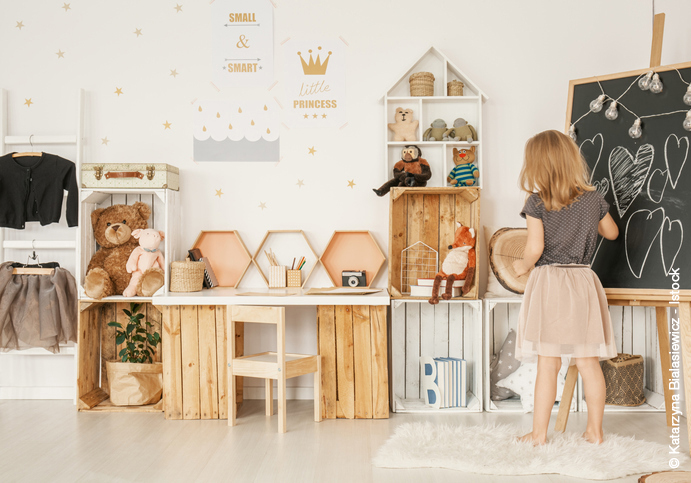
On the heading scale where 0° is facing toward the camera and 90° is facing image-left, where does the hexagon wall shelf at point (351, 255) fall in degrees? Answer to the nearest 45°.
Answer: approximately 0°

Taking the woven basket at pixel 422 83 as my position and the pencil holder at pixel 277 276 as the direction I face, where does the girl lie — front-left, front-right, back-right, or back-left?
back-left

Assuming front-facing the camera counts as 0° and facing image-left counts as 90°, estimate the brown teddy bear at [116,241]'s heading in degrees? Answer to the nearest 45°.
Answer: approximately 0°

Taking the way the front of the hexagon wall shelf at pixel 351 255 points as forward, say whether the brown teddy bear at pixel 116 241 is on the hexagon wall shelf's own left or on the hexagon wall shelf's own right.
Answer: on the hexagon wall shelf's own right

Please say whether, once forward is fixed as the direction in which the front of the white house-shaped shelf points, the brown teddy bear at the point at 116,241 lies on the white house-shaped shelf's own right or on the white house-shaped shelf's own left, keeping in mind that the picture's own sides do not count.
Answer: on the white house-shaped shelf's own right

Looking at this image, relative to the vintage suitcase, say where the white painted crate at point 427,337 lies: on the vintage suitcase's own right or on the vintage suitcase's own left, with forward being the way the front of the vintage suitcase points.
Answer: on the vintage suitcase's own left

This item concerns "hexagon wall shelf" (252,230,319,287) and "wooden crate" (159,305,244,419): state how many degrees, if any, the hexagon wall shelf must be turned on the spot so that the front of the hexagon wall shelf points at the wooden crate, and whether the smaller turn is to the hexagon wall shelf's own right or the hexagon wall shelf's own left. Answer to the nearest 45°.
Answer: approximately 45° to the hexagon wall shelf's own right

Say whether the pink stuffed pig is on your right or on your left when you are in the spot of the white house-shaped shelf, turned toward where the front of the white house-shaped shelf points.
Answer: on your right

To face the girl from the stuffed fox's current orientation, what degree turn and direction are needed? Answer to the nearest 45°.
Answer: approximately 90° to its left
